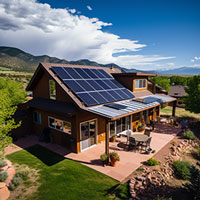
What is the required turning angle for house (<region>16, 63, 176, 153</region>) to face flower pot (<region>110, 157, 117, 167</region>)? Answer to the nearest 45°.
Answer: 0° — it already faces it

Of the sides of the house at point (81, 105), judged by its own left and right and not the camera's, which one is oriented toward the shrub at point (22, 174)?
right

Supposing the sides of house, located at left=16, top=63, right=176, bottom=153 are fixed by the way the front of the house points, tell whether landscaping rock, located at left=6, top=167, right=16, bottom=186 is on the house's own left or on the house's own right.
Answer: on the house's own right

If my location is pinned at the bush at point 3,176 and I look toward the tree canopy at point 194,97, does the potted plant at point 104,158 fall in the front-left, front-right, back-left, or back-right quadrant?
front-right

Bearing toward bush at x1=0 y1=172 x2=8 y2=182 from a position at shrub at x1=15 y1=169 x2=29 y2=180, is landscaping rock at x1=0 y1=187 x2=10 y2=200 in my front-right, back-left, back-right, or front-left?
front-left

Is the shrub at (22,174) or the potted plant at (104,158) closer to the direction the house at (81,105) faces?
the potted plant

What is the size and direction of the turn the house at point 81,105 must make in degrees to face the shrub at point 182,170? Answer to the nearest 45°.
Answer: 0° — it already faces it

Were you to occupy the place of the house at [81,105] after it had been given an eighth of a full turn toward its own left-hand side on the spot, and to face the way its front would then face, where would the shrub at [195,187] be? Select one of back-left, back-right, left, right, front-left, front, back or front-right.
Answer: front-right
